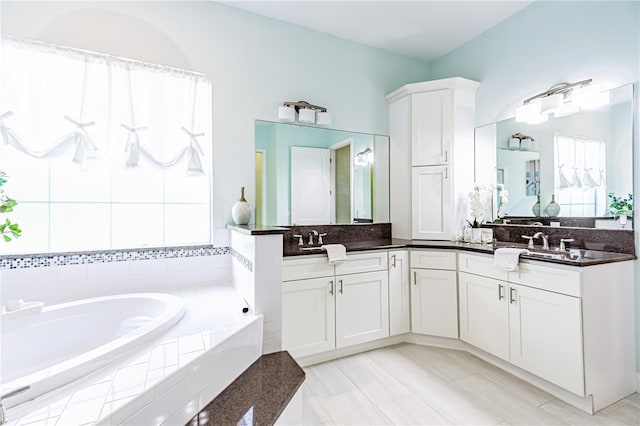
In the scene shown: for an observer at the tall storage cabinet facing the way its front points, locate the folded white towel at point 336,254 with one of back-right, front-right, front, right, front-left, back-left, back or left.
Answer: front-right

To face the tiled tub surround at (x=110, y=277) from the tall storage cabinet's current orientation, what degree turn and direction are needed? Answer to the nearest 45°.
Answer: approximately 45° to its right

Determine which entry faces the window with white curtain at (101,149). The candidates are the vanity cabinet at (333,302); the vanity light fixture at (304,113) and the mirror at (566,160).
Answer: the mirror

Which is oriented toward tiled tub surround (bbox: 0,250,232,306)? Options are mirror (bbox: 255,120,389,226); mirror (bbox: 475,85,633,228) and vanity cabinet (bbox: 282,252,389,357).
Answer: mirror (bbox: 475,85,633,228)

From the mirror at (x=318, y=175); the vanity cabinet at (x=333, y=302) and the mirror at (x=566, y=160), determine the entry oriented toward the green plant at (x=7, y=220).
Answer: the mirror at (x=566, y=160)

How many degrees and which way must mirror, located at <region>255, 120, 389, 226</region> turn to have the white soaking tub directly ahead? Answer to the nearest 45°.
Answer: approximately 90° to its right

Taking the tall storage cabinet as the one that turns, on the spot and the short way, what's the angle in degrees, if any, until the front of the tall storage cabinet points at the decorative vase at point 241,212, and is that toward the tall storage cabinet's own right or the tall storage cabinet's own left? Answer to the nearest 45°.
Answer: approximately 45° to the tall storage cabinet's own right

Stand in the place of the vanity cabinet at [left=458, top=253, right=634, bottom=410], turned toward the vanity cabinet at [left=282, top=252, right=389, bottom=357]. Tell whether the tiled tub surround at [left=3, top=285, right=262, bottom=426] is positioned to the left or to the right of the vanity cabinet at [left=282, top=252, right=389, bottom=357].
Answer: left
